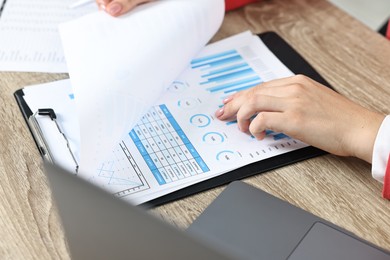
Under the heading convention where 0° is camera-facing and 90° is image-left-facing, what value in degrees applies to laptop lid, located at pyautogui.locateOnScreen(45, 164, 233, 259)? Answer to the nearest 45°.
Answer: approximately 225°

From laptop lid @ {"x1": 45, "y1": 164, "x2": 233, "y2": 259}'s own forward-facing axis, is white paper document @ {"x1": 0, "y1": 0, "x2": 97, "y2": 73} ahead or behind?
ahead

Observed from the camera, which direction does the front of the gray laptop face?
facing away from the viewer and to the right of the viewer
